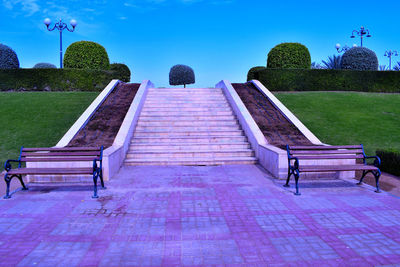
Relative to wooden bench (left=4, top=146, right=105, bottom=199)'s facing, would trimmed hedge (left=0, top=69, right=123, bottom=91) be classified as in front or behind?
behind

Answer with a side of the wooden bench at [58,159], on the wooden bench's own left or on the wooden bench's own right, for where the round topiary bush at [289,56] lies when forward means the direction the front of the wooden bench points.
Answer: on the wooden bench's own left

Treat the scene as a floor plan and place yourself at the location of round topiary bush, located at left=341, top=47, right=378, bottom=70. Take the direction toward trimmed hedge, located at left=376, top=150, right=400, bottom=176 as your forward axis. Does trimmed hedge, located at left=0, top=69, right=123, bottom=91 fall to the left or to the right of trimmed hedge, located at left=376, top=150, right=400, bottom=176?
right

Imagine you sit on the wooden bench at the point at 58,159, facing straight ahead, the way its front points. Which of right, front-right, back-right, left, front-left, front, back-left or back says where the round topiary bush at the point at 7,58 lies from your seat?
back

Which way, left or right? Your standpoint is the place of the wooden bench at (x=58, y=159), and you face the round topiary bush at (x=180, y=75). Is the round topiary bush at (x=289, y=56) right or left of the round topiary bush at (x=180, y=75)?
right

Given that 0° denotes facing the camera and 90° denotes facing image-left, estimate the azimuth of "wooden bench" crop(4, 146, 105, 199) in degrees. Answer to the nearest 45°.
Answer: approximately 0°

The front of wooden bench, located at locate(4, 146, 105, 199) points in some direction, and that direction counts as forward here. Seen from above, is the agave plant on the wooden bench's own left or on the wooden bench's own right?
on the wooden bench's own left

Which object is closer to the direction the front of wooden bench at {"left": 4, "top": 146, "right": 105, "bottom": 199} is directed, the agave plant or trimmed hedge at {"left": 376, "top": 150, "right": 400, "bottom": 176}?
the trimmed hedge
